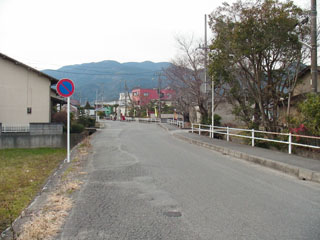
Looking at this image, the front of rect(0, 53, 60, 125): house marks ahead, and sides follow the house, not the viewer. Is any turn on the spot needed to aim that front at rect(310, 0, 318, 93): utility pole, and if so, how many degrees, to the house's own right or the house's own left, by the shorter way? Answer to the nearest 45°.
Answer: approximately 45° to the house's own right

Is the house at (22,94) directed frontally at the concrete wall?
no

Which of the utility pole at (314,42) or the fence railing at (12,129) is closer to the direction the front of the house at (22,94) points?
the utility pole

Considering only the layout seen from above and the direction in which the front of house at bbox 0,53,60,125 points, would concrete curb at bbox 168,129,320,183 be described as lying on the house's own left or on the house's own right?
on the house's own right

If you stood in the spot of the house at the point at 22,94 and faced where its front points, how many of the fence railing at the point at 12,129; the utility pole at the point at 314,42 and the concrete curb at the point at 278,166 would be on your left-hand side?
0

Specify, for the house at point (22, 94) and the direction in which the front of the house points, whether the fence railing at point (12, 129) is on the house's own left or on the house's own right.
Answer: on the house's own right

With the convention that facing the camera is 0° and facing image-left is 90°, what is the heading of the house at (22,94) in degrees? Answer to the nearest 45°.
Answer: approximately 270°

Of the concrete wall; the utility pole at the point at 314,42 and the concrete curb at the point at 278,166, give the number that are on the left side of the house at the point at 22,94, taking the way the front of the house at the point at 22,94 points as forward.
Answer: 0
